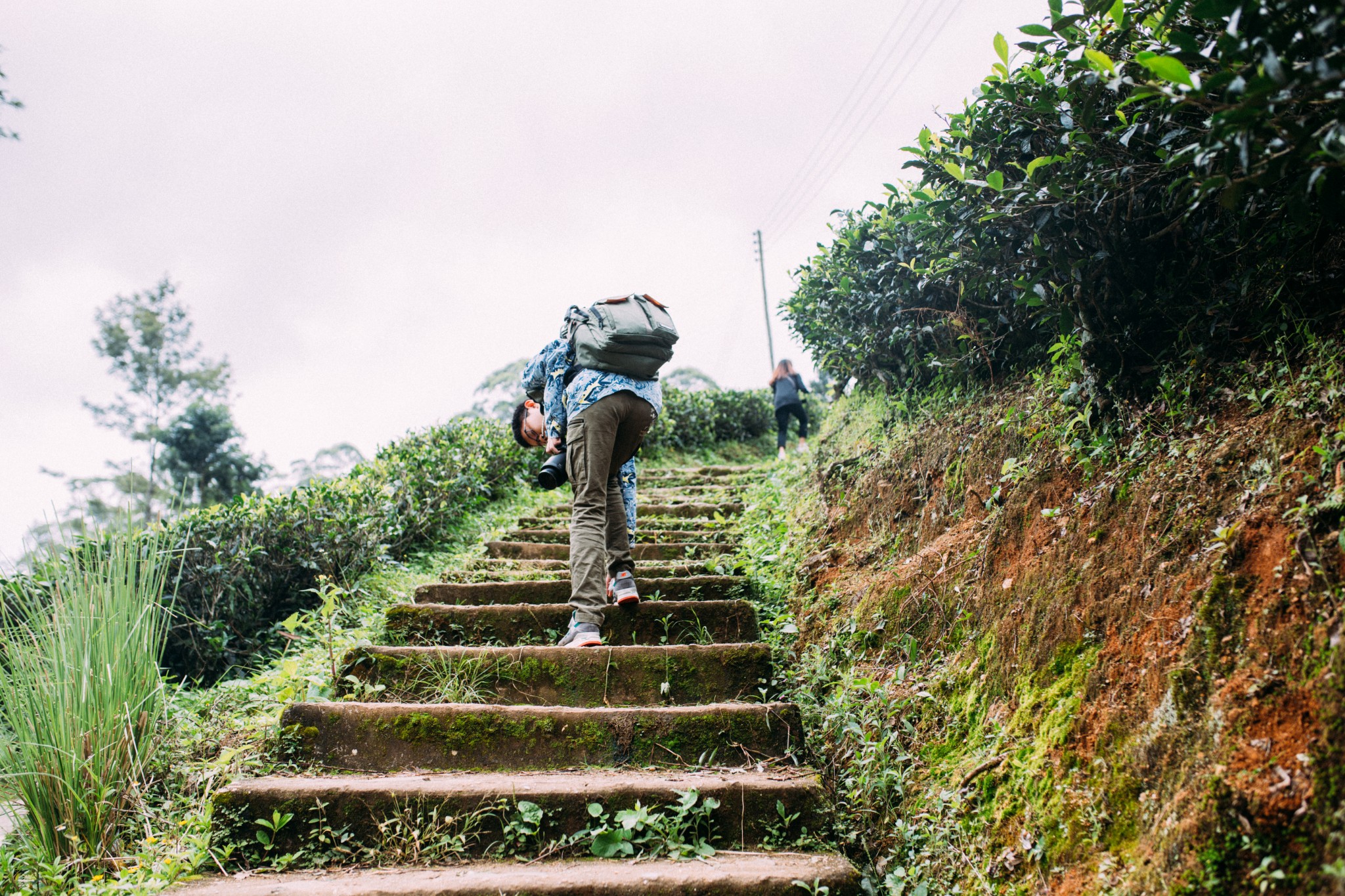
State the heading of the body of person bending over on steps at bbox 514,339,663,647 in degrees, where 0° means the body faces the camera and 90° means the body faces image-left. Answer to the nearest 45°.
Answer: approximately 135°

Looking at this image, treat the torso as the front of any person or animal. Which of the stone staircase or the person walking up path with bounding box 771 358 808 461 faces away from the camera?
the person walking up path

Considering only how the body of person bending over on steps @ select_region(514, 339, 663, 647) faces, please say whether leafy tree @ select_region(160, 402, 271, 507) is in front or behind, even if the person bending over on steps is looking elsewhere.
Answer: in front

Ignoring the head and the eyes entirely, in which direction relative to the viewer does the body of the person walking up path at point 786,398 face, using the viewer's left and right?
facing away from the viewer

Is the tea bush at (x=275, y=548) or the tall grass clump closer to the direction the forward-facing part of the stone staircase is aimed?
the tall grass clump

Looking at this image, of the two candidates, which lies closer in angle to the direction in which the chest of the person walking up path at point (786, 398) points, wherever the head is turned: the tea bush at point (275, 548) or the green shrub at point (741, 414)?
the green shrub

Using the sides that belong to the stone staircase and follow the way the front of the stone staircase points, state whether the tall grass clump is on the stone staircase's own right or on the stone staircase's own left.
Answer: on the stone staircase's own right

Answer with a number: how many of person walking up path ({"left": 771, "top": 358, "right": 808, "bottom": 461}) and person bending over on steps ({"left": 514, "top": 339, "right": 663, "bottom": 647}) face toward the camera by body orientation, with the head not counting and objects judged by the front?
0

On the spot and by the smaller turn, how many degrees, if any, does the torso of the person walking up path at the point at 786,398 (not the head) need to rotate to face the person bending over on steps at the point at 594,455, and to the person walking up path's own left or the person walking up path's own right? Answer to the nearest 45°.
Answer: approximately 180°

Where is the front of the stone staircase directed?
toward the camera

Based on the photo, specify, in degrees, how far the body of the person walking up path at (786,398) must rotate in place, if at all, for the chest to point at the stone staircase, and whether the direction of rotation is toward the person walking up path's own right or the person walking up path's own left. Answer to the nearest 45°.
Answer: approximately 180°

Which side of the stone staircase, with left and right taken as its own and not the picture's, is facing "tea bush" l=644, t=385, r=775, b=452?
back

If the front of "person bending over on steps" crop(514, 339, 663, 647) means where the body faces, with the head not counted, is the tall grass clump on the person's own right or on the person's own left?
on the person's own left
